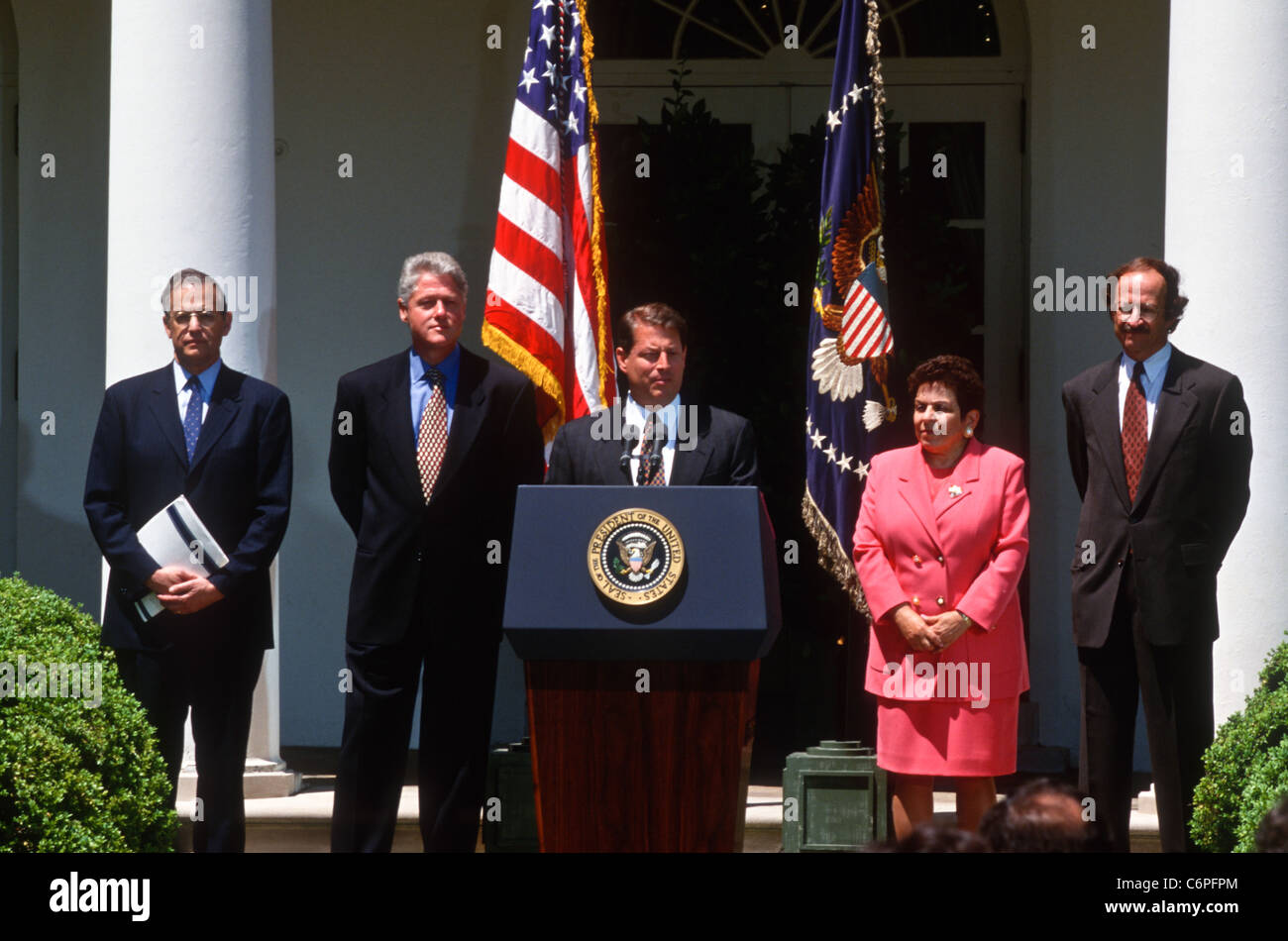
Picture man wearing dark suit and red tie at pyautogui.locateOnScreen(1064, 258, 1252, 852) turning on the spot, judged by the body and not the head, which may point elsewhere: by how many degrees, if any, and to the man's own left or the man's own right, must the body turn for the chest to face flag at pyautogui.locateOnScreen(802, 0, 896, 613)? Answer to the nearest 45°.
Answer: approximately 90° to the man's own right

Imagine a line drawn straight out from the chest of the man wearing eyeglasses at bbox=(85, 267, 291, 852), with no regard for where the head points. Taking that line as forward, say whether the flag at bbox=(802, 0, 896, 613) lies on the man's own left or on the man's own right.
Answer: on the man's own left

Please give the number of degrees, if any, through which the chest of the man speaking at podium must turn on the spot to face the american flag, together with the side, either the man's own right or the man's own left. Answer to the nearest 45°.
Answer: approximately 180°

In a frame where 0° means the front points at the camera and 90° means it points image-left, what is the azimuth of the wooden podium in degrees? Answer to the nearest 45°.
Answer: approximately 0°

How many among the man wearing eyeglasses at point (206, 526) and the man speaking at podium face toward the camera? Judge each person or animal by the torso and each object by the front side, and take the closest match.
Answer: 2
